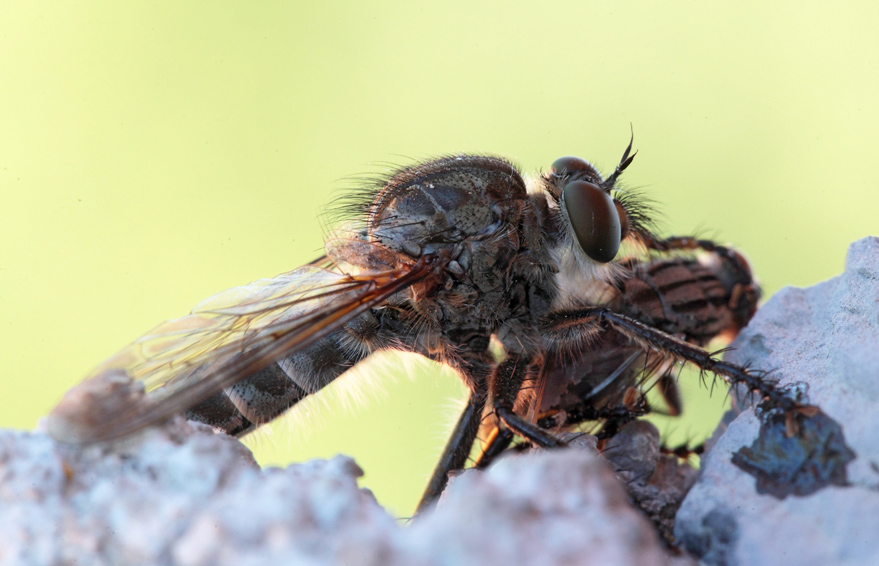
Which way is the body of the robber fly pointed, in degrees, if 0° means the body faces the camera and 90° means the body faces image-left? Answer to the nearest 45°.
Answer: approximately 270°
